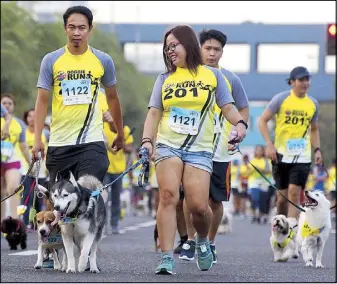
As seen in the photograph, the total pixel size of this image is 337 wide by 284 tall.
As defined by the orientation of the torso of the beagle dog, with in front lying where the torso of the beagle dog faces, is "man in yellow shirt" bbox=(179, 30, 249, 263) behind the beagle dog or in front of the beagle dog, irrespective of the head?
behind

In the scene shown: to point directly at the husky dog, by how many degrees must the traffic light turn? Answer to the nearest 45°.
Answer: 0° — it already faces it

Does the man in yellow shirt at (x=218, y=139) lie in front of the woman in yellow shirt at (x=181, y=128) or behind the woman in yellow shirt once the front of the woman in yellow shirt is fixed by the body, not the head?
behind

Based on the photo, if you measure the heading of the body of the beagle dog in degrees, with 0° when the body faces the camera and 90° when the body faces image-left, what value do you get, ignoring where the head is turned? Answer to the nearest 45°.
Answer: approximately 45°

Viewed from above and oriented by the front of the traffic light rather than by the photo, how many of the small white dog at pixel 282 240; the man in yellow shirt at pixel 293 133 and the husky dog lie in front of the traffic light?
3

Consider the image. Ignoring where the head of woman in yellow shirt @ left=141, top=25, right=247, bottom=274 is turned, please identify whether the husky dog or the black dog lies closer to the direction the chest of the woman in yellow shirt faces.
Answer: the husky dog

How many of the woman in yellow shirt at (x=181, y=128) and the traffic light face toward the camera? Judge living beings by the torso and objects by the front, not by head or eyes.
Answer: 2

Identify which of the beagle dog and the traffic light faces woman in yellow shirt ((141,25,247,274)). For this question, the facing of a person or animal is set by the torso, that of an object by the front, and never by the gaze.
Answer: the traffic light

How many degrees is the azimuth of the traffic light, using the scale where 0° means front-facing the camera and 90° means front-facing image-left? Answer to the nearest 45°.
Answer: approximately 0°

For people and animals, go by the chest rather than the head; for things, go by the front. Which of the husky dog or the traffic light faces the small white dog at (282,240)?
the traffic light

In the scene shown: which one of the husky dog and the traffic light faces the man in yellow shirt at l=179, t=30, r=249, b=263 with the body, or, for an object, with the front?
the traffic light
